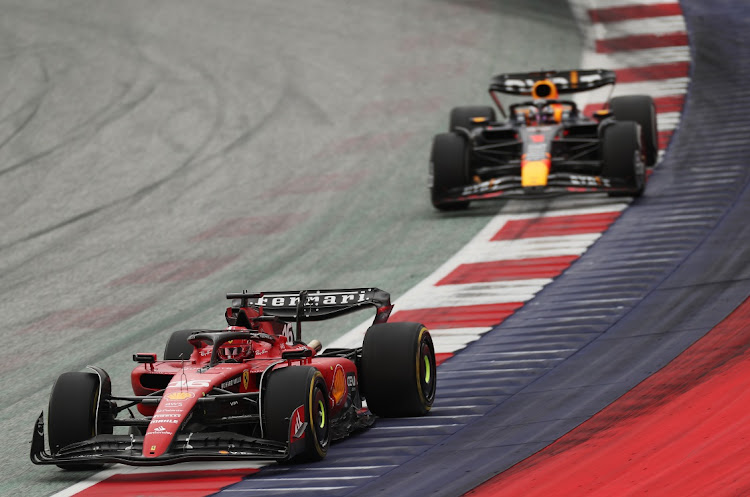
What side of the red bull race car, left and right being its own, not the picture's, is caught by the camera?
front

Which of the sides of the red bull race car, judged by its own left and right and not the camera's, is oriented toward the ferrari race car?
front
